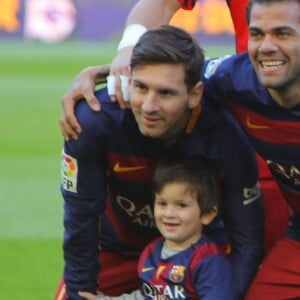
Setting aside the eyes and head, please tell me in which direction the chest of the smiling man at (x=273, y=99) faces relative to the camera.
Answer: toward the camera

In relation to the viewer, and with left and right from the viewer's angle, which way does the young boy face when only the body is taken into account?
facing the viewer and to the left of the viewer

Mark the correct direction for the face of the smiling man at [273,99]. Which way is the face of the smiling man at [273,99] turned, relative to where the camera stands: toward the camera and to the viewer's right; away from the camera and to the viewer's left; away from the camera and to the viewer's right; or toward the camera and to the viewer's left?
toward the camera and to the viewer's left

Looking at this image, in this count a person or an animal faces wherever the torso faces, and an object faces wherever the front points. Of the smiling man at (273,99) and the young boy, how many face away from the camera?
0

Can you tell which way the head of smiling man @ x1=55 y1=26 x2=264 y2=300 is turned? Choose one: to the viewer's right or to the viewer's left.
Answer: to the viewer's left
